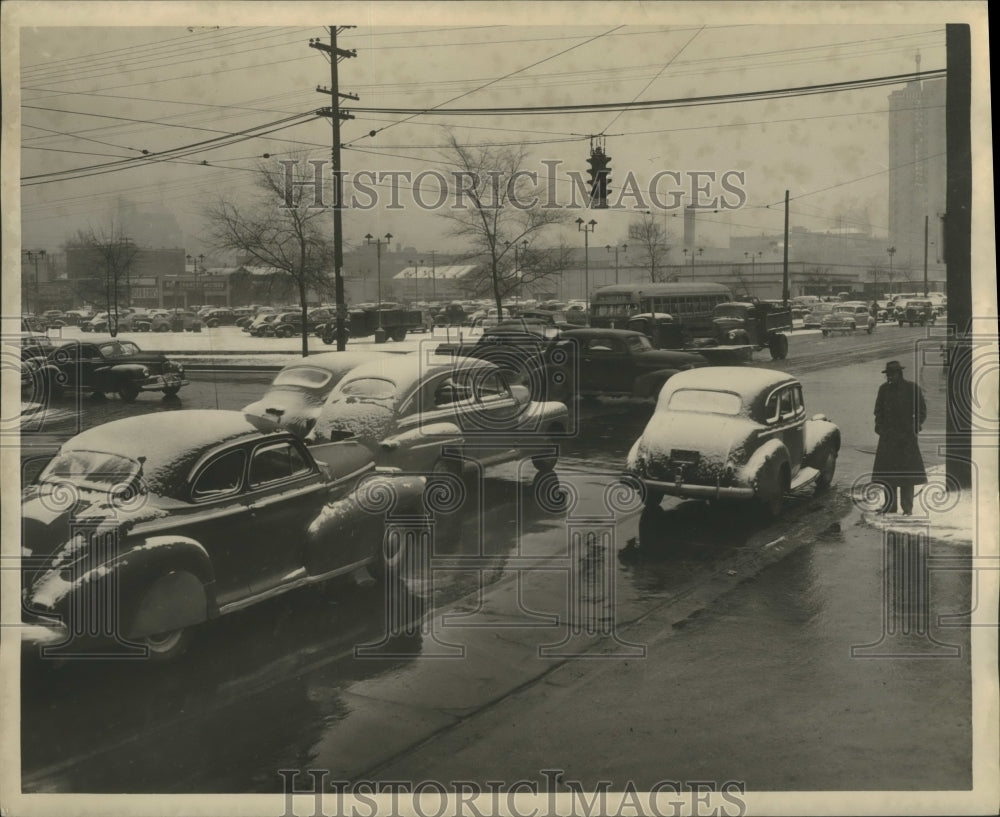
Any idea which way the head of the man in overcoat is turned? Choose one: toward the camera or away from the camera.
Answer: toward the camera

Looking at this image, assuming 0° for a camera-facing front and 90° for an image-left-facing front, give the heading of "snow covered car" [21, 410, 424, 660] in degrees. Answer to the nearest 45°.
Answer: approximately 225°

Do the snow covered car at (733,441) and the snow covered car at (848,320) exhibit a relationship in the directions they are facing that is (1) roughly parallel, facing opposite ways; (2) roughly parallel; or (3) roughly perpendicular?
roughly parallel, facing opposite ways

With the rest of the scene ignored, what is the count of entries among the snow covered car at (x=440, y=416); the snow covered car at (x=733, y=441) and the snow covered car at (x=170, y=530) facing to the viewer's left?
0

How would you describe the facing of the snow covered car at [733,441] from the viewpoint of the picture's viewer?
facing away from the viewer and to the right of the viewer

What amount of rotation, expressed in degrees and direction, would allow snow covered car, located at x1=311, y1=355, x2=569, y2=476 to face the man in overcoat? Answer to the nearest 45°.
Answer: approximately 45° to its right

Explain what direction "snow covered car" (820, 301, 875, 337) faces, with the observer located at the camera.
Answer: facing the viewer and to the left of the viewer
